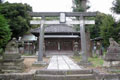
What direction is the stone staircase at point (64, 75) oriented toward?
toward the camera

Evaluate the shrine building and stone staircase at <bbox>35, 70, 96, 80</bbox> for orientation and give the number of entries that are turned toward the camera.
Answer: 2

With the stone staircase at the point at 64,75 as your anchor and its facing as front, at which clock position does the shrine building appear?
The shrine building is roughly at 6 o'clock from the stone staircase.

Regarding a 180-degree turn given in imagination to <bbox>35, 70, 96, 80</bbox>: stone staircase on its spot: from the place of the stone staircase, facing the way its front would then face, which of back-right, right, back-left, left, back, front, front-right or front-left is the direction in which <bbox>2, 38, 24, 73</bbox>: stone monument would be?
left

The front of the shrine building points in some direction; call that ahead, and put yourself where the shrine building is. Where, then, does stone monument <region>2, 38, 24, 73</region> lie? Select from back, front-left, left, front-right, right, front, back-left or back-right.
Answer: front

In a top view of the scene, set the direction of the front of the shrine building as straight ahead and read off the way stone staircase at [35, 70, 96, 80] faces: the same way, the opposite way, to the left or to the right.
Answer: the same way

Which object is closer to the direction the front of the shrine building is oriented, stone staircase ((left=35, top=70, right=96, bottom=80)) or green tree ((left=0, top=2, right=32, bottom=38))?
the stone staircase

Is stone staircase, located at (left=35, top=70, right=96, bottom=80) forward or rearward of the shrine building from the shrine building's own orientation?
forward

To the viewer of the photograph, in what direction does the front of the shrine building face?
facing the viewer
